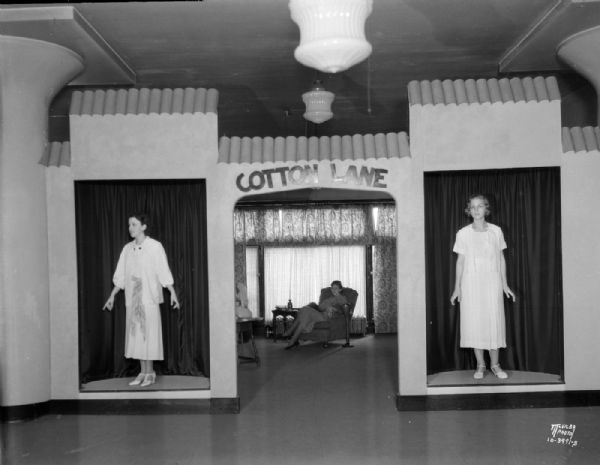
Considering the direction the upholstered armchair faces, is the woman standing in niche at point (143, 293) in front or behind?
in front

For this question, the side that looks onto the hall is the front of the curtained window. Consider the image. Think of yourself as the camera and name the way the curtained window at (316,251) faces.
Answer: facing the viewer

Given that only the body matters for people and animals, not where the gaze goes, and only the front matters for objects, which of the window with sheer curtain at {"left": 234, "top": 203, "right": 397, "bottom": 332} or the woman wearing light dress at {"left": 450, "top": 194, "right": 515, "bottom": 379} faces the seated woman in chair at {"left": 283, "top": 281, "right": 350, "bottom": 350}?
the window with sheer curtain

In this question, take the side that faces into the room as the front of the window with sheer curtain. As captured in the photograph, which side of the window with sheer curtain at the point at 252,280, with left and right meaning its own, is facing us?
front

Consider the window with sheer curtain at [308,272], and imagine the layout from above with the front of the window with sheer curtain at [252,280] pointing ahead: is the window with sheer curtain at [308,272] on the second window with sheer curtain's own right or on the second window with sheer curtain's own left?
on the second window with sheer curtain's own left

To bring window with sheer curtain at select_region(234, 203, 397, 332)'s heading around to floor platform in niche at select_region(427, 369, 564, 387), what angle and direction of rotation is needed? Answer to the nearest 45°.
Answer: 0° — it already faces it

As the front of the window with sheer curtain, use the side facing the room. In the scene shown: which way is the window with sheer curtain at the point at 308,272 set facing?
toward the camera

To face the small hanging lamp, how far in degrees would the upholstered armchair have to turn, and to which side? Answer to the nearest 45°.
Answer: approximately 45° to its left

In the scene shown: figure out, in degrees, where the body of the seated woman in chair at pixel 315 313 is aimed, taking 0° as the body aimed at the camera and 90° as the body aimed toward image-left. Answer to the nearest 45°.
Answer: approximately 45°

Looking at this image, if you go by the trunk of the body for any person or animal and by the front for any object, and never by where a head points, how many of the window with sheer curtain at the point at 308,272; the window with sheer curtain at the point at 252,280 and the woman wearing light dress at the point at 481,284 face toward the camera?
3

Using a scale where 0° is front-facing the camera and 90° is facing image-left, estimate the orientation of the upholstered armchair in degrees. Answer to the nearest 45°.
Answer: approximately 45°

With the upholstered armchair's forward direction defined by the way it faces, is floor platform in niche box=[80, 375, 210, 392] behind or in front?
in front
